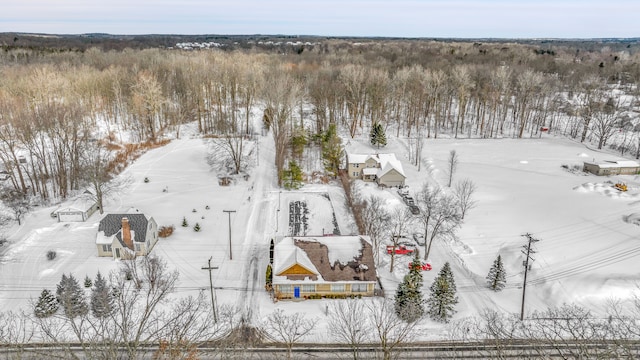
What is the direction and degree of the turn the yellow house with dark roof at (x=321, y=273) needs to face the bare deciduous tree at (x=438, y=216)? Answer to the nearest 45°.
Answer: approximately 135° to its left

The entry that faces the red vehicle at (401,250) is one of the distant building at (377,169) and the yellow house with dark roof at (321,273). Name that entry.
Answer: the distant building

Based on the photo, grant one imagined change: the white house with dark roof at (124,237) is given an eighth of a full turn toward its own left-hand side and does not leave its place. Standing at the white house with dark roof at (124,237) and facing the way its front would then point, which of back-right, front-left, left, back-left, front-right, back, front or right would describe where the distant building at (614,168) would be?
front-left

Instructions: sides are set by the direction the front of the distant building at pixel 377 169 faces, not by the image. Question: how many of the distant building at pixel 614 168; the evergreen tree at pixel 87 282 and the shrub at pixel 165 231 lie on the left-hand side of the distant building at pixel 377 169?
1

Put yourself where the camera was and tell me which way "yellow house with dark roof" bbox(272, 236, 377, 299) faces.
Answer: facing the viewer

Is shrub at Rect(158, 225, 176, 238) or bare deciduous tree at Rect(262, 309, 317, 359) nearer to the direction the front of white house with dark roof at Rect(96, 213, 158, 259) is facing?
the bare deciduous tree

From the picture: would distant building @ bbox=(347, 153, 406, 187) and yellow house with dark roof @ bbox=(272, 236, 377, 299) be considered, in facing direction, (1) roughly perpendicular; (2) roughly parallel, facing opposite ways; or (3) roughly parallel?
roughly parallel

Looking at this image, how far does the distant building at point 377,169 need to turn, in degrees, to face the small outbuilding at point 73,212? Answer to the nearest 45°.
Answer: approximately 45° to its right

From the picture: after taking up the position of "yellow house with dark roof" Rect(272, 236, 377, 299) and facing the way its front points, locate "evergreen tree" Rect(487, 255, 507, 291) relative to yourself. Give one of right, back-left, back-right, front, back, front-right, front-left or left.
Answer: left

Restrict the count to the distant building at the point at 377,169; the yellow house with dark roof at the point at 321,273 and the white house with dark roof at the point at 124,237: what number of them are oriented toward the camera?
3

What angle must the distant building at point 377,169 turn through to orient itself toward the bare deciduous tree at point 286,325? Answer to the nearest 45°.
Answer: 0° — it already faces it

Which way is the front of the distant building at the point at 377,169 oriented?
toward the camera

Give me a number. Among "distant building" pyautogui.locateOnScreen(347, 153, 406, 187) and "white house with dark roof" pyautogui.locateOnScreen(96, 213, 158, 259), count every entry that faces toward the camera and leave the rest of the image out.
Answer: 2

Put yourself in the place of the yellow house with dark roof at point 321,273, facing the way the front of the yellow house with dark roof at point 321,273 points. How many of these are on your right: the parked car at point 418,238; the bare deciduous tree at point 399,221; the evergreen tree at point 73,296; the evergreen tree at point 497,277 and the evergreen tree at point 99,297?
2

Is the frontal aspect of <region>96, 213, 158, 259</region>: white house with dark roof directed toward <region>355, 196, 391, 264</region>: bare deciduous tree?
no
